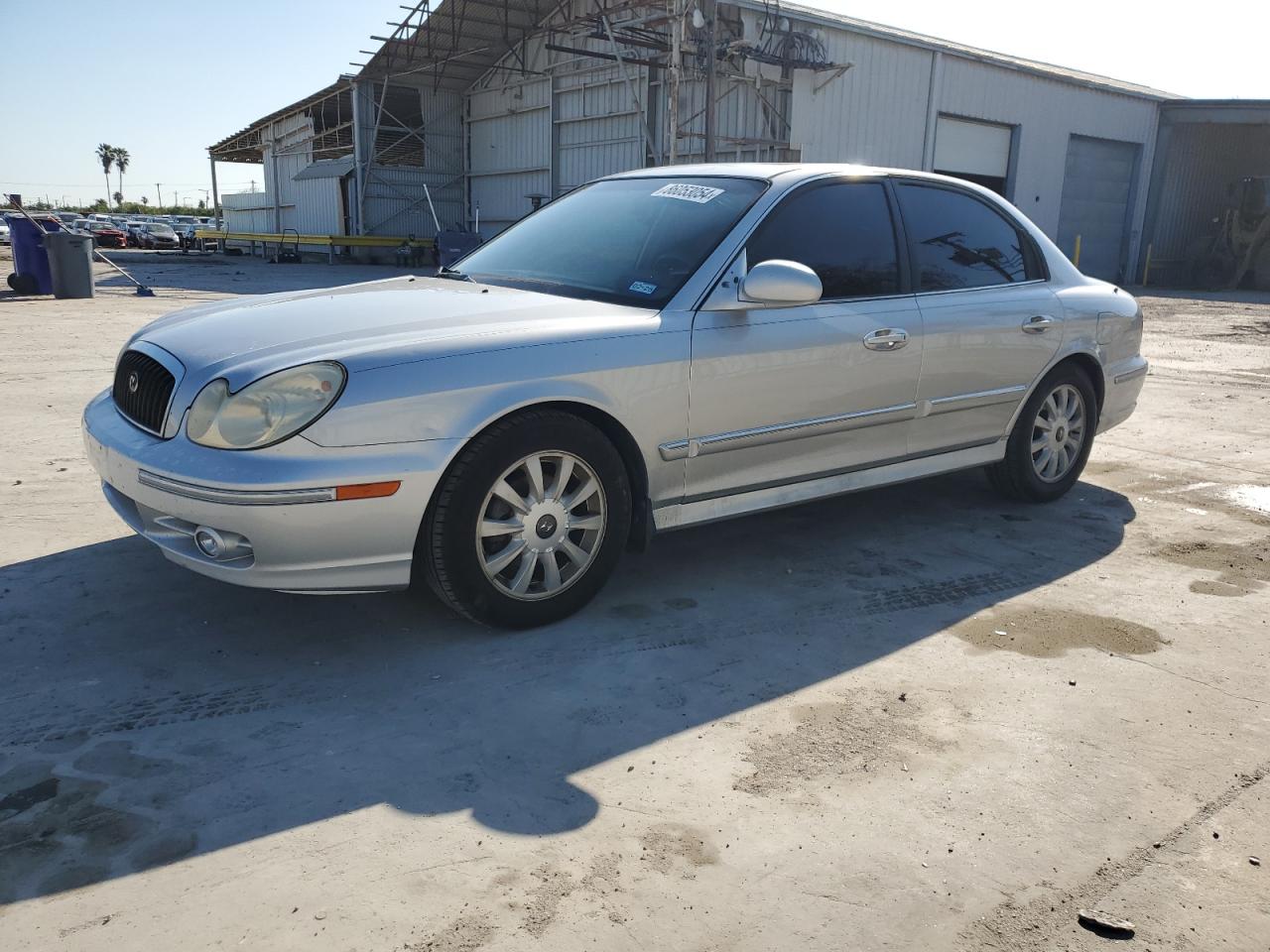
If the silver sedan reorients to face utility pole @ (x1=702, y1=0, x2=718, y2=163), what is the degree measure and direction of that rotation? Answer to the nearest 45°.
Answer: approximately 135° to its right

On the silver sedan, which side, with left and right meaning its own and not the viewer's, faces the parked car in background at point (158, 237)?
right

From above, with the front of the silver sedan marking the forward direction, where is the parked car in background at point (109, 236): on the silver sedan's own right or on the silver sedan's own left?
on the silver sedan's own right

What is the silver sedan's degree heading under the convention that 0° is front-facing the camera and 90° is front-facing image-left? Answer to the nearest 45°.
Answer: approximately 45°

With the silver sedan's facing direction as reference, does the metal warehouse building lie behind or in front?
behind

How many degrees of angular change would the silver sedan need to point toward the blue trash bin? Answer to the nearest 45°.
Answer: approximately 90° to its right
